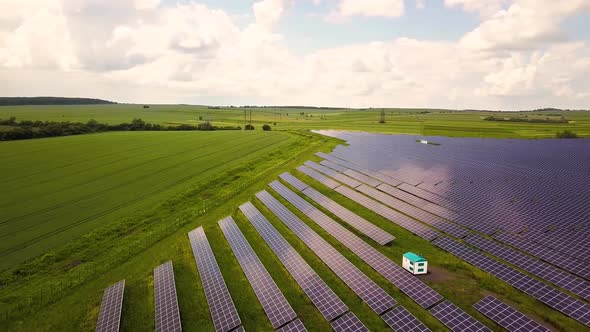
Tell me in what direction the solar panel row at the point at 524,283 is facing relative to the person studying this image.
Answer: facing the viewer and to the left of the viewer

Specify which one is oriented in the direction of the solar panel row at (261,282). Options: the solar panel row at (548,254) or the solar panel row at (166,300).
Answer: the solar panel row at (548,254)

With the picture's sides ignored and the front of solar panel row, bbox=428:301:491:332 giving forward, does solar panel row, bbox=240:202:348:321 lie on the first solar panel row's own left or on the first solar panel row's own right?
on the first solar panel row's own right

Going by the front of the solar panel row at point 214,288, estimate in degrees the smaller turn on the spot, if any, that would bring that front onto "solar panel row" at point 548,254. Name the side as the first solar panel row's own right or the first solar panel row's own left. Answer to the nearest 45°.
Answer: approximately 180°

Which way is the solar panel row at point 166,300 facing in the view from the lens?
facing to the left of the viewer

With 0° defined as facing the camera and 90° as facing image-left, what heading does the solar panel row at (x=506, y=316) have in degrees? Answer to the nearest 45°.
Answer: approximately 45°

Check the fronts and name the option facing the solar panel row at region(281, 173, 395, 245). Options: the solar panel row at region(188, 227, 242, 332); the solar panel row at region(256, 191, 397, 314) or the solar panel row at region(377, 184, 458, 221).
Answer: the solar panel row at region(377, 184, 458, 221)

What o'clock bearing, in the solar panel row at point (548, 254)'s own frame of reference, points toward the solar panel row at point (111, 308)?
the solar panel row at point (111, 308) is roughly at 12 o'clock from the solar panel row at point (548, 254).

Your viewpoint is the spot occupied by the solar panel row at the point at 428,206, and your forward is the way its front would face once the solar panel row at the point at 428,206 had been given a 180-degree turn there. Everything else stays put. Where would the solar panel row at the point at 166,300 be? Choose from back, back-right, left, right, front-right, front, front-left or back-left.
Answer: back
